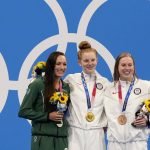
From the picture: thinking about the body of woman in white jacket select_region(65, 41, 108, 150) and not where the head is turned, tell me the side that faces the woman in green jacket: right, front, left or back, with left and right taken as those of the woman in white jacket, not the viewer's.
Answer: right

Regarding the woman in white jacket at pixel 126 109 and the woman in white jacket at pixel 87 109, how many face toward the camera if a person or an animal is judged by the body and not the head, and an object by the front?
2

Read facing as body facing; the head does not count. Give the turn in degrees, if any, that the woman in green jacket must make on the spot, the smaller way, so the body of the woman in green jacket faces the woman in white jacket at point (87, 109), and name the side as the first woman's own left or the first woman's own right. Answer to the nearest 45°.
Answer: approximately 45° to the first woman's own left

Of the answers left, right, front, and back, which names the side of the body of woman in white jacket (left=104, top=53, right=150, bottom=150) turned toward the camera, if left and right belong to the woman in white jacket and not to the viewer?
front

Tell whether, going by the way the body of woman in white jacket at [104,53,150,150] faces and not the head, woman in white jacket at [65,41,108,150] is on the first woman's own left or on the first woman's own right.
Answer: on the first woman's own right

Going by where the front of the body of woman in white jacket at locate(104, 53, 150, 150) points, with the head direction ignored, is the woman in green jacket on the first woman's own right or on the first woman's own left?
on the first woman's own right

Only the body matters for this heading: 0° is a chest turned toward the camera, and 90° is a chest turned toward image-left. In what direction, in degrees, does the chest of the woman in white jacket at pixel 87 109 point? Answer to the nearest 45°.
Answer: approximately 0°

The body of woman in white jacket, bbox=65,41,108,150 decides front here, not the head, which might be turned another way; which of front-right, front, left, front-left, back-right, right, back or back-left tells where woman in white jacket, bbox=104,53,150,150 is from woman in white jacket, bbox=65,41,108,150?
left

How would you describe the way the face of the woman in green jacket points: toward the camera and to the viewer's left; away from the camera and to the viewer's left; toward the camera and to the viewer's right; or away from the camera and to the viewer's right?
toward the camera and to the viewer's right
